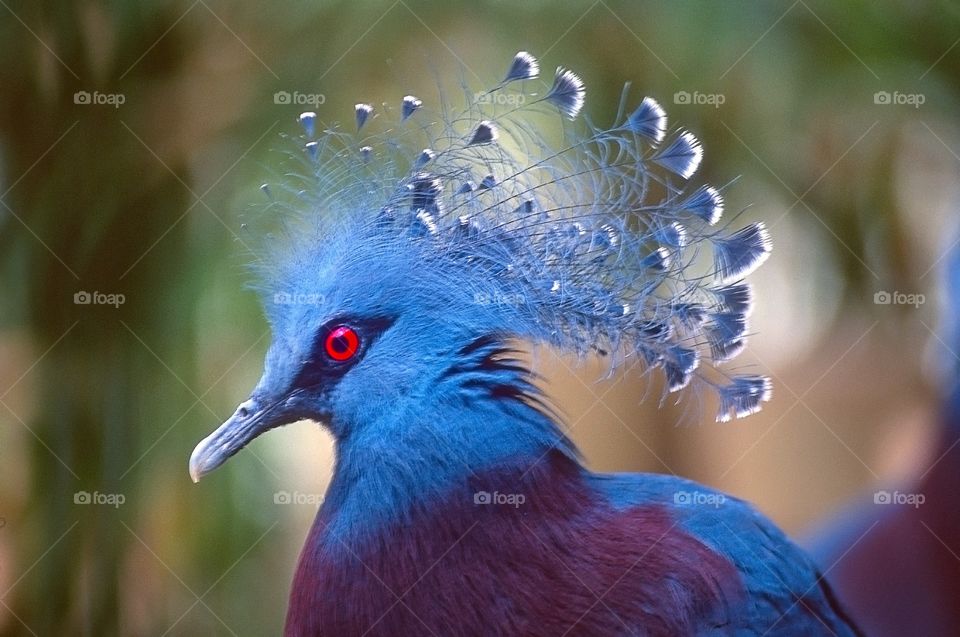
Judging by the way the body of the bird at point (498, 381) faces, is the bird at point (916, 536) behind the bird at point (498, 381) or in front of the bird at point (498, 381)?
behind

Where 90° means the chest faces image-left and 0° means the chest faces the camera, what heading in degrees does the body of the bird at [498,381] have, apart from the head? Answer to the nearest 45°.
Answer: approximately 90°
